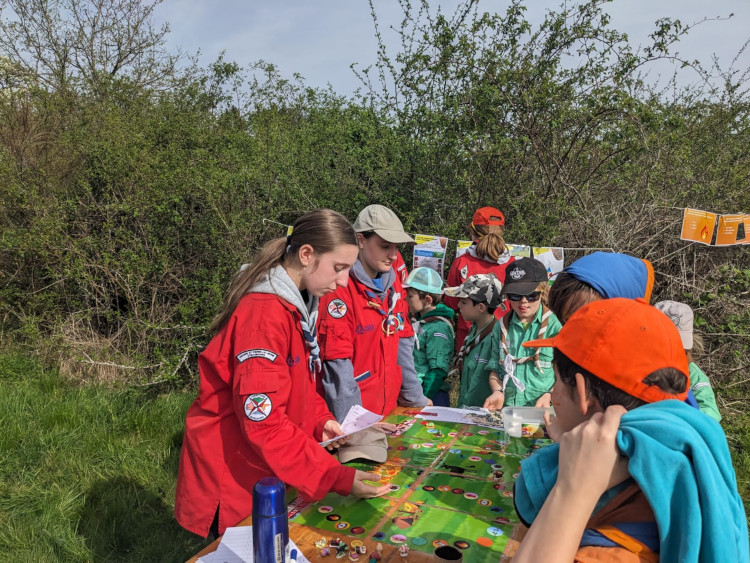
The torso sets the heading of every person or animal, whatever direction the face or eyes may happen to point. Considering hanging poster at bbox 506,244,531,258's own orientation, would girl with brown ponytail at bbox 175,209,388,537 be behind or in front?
in front

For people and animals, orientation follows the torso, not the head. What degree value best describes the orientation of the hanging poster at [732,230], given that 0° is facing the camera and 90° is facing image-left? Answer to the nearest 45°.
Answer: approximately 0°

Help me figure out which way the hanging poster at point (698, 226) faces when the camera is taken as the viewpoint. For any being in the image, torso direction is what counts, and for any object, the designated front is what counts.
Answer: facing the viewer

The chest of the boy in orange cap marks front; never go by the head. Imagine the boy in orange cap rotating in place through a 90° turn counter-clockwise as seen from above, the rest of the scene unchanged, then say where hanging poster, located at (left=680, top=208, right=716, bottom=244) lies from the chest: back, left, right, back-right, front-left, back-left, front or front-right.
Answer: back-right

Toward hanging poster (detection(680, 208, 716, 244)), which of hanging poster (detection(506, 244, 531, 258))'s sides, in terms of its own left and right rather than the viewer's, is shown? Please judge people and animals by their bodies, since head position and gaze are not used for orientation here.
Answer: left

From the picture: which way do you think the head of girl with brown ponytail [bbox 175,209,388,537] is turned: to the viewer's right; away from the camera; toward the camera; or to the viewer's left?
to the viewer's right

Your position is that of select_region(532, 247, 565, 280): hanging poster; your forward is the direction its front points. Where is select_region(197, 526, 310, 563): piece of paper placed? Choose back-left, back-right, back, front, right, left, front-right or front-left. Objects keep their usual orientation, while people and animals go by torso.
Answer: front

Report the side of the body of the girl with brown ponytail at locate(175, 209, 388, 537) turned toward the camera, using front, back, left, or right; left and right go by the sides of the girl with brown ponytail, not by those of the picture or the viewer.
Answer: right

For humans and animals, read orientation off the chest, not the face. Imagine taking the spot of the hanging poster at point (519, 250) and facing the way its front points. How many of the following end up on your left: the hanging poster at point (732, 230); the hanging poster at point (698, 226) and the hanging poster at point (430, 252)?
2

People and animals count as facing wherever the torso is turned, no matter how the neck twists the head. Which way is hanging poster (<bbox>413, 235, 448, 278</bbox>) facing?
toward the camera

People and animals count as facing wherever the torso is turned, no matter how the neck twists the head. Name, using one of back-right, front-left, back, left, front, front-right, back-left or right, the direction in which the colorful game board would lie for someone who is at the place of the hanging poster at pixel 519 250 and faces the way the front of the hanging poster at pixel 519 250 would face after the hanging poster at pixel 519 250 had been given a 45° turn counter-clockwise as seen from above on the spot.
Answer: front-right

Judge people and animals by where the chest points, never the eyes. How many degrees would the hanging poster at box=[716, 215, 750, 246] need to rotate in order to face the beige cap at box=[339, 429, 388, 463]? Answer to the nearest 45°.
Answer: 0° — it already faces it

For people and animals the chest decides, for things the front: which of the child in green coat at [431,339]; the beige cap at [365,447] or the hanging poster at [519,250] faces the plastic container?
the hanging poster
